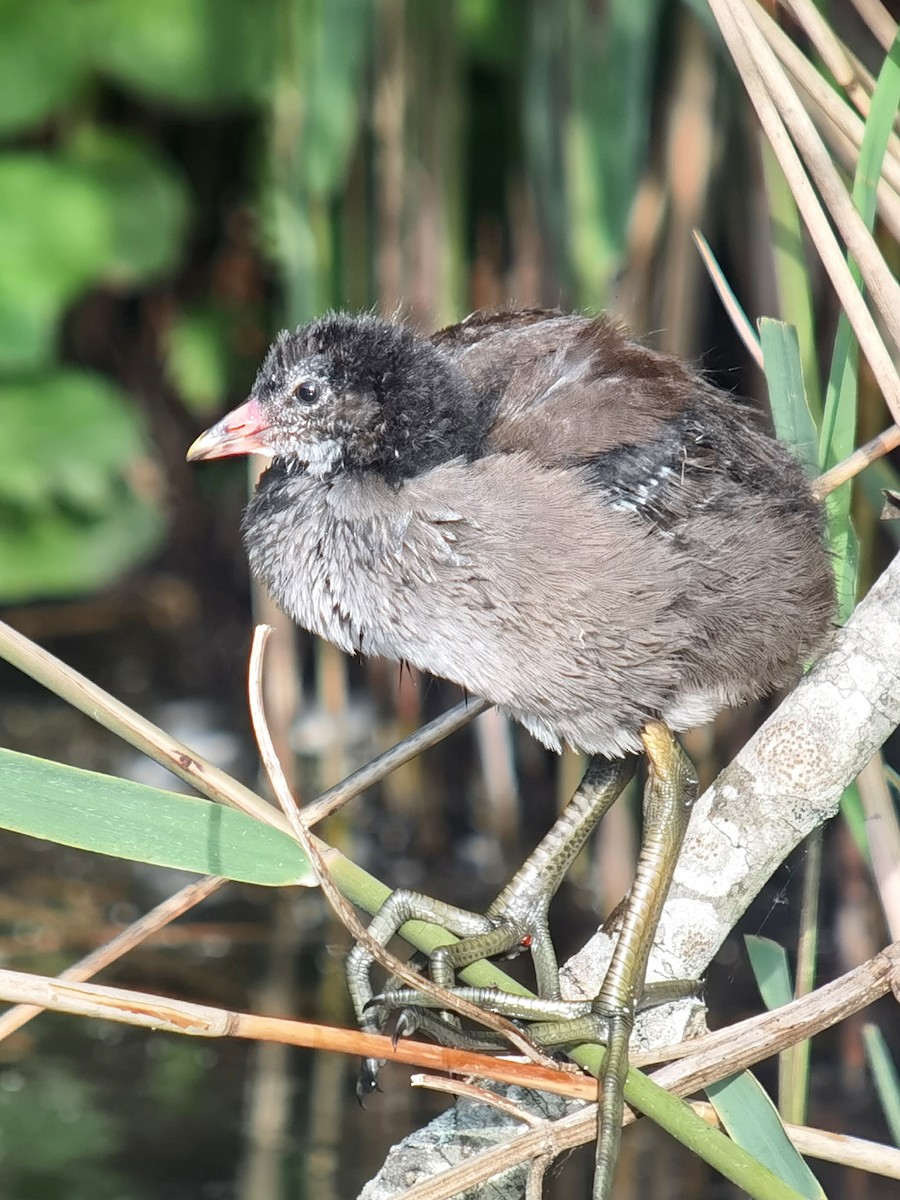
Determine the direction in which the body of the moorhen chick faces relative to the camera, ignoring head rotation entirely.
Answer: to the viewer's left

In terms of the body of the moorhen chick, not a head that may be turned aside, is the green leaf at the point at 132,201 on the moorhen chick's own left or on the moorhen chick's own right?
on the moorhen chick's own right
